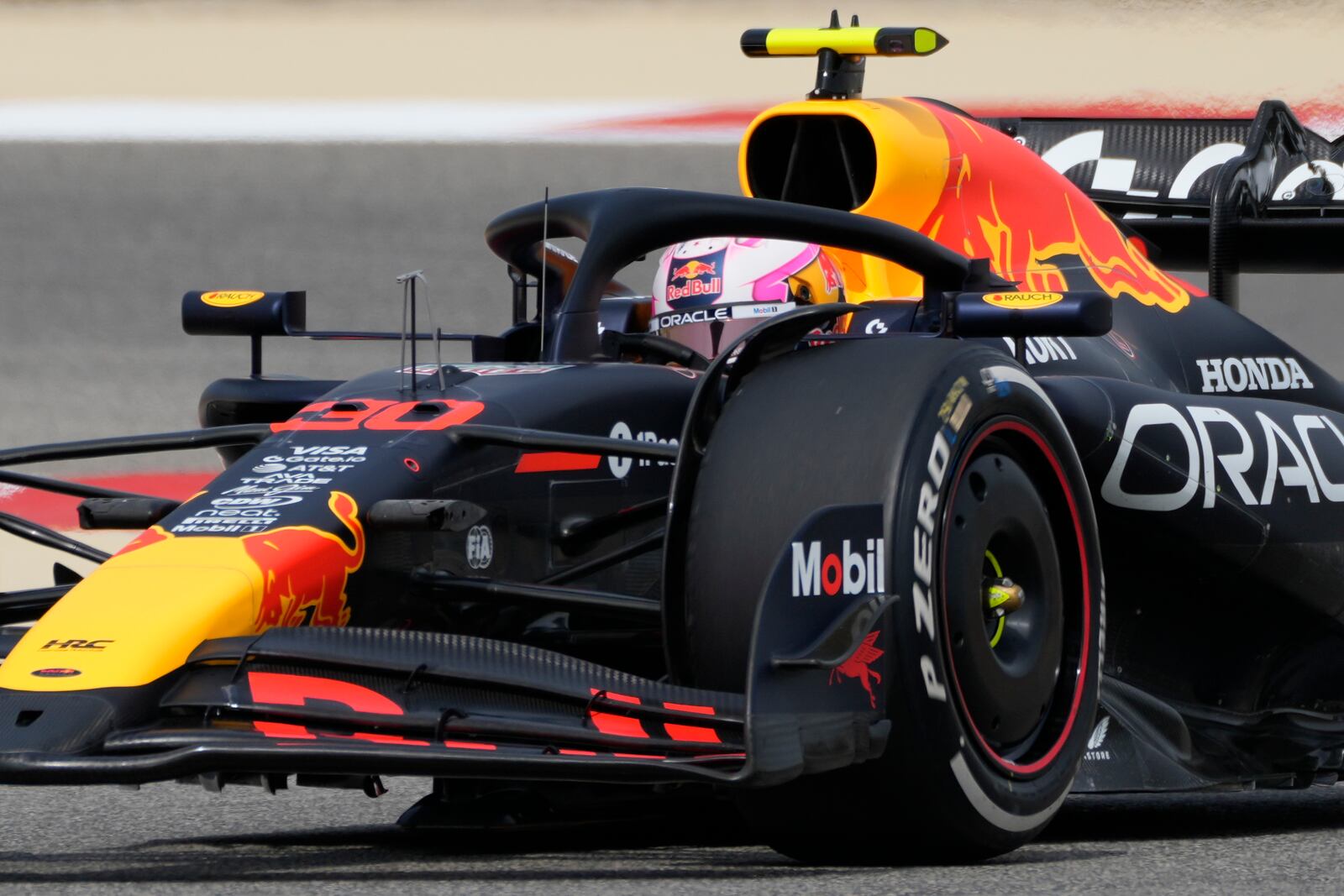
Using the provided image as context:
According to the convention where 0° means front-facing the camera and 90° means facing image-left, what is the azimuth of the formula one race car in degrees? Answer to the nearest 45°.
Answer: approximately 45°
